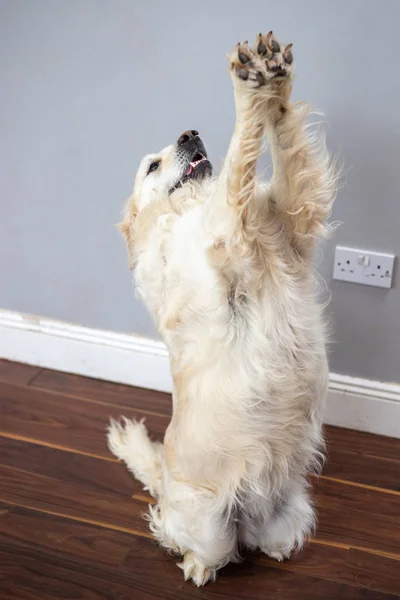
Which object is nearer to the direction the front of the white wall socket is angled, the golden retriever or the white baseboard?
the golden retriever

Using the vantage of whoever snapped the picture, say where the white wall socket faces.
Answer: facing the viewer

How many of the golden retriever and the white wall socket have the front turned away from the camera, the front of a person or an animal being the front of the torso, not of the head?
0

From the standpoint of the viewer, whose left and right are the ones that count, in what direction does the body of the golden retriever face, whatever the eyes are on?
facing the viewer and to the right of the viewer

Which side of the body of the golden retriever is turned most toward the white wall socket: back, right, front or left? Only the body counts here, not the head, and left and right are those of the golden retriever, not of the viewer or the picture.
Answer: left

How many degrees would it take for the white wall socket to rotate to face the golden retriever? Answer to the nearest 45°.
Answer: approximately 45° to its right
